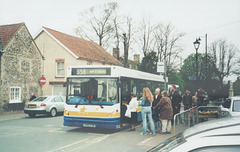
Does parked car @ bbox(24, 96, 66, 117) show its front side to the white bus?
no

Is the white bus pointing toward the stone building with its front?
no

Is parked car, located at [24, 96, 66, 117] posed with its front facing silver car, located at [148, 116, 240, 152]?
no

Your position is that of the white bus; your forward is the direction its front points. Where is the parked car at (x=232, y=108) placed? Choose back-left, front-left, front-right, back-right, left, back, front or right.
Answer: back-left

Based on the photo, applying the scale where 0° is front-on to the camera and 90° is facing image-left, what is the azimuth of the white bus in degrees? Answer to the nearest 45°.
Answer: approximately 45°

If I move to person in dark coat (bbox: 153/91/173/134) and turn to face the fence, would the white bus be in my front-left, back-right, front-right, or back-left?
back-left

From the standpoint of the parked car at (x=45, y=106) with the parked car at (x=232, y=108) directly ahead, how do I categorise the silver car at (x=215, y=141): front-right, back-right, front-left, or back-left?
front-right

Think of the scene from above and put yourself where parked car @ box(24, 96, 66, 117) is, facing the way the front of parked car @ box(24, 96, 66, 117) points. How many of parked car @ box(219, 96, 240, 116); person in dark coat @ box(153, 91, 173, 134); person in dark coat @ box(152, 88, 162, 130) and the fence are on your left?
0

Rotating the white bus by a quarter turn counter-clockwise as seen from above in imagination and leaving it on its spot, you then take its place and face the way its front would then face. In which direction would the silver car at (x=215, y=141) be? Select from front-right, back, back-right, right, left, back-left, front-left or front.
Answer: front-right

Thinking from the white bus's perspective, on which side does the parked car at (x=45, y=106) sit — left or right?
on its right

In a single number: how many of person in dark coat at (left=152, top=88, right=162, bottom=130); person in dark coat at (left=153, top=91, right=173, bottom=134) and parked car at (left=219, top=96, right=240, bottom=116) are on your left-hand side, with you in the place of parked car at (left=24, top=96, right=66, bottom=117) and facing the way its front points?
0
